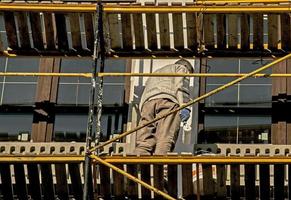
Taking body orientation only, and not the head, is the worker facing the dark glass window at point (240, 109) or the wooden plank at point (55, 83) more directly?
the dark glass window

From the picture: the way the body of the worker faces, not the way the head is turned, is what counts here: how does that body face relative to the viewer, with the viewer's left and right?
facing away from the viewer and to the right of the viewer

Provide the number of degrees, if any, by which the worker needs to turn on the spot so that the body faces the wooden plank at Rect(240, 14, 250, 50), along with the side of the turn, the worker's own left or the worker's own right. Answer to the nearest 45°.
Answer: approximately 45° to the worker's own right
